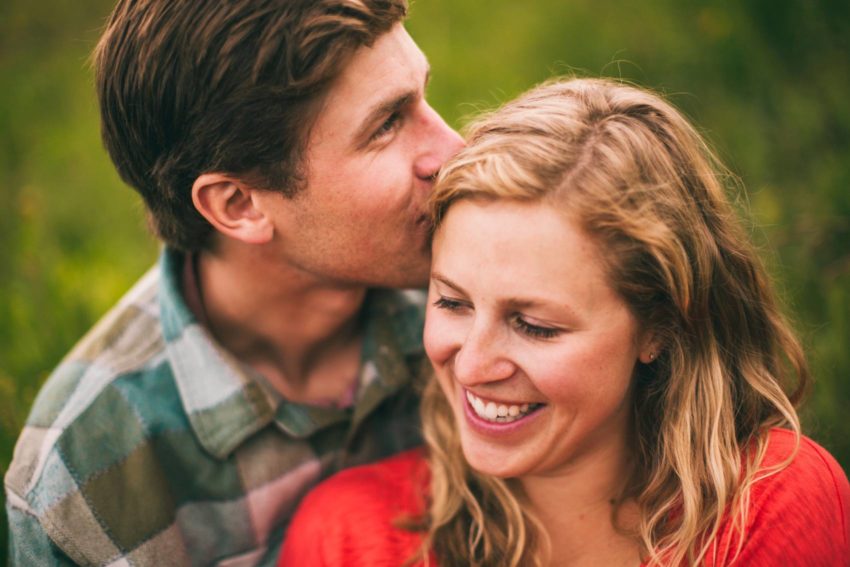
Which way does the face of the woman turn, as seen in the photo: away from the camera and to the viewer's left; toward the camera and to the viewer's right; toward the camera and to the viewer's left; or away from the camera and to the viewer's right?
toward the camera and to the viewer's left

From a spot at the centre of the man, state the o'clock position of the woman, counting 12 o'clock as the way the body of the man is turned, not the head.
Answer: The woman is roughly at 12 o'clock from the man.

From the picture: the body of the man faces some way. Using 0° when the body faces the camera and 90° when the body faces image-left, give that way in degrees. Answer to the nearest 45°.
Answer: approximately 315°
